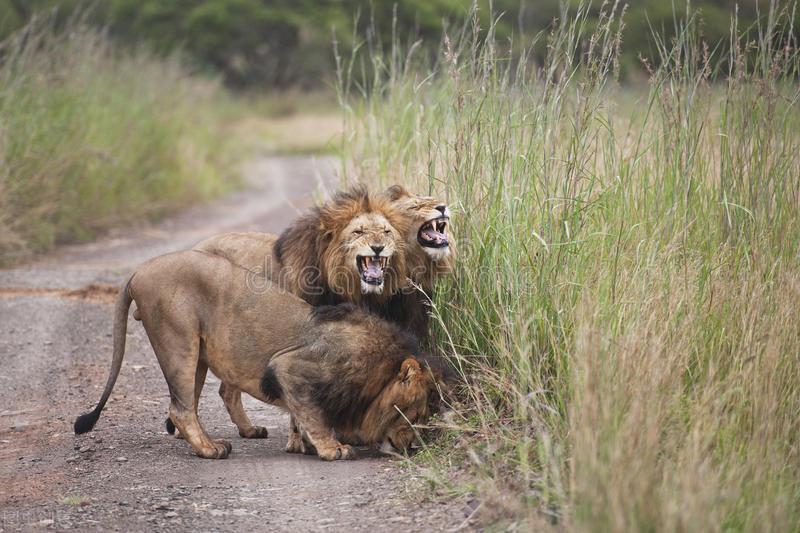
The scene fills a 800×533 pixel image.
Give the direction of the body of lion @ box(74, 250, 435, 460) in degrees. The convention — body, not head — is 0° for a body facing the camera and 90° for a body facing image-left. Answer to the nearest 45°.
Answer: approximately 270°

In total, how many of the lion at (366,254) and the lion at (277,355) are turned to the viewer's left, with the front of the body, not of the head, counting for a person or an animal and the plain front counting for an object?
0

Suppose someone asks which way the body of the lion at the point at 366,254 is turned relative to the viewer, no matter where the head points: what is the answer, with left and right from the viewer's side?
facing the viewer and to the right of the viewer
